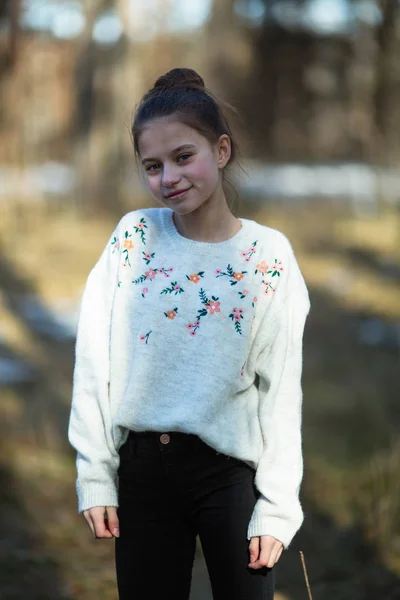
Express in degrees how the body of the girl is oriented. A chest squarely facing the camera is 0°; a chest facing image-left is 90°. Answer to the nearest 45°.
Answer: approximately 0°
